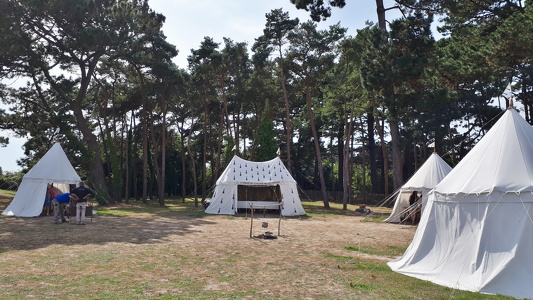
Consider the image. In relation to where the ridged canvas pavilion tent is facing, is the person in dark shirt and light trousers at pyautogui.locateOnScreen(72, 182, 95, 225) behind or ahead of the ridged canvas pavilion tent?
ahead

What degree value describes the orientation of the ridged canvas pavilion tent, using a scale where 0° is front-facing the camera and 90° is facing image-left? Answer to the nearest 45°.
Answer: approximately 0°

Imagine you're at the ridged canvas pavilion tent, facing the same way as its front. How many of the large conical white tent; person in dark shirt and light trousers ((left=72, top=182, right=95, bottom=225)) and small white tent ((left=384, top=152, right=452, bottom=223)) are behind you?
0

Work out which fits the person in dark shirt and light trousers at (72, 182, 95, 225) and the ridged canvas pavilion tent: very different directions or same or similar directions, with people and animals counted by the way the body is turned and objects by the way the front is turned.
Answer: very different directions

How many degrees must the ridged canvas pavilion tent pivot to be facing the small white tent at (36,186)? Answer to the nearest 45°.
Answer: approximately 45° to its right

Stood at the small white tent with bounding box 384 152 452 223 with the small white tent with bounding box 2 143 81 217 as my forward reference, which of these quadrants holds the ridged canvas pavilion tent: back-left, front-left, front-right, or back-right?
front-right

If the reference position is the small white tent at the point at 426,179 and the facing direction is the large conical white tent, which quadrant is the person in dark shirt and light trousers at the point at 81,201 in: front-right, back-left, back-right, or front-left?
front-right

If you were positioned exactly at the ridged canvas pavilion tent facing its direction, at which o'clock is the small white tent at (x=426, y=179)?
The small white tent is roughly at 10 o'clock from the ridged canvas pavilion tent.

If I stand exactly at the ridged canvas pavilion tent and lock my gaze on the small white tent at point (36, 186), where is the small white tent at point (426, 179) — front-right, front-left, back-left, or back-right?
back-left

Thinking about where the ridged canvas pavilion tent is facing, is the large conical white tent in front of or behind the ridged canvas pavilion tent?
in front

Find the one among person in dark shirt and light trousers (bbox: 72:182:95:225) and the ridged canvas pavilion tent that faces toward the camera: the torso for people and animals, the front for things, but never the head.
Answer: the ridged canvas pavilion tent

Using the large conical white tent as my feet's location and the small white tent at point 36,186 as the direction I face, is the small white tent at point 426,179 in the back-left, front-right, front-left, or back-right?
front-right

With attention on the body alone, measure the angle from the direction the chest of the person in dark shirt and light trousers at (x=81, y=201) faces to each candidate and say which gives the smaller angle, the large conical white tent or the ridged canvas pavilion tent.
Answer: the ridged canvas pavilion tent
